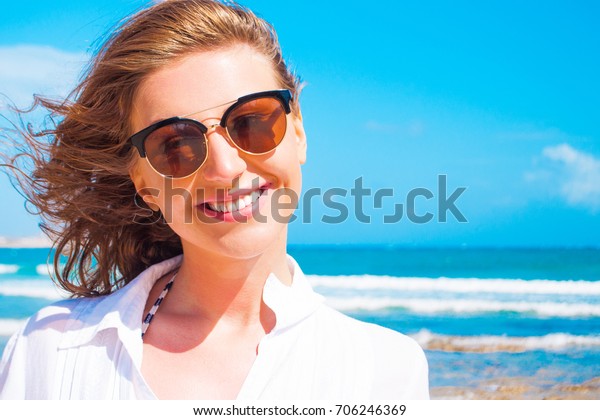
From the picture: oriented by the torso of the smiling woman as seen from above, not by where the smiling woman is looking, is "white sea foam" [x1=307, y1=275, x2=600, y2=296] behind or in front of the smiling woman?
behind

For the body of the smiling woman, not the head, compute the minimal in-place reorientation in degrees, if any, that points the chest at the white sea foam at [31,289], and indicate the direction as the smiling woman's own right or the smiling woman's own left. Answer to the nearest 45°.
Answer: approximately 180°

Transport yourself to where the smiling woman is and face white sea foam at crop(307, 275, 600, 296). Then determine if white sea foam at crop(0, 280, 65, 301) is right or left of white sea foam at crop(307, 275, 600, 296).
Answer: left

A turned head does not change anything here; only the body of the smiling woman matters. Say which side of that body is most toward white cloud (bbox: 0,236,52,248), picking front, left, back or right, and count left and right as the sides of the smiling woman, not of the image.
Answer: back

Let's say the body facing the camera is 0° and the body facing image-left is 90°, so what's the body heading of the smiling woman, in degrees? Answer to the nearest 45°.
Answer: approximately 0°

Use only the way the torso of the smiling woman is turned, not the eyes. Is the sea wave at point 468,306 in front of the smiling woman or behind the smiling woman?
behind

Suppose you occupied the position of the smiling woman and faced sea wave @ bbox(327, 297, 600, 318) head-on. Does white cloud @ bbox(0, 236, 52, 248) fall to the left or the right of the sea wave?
left
